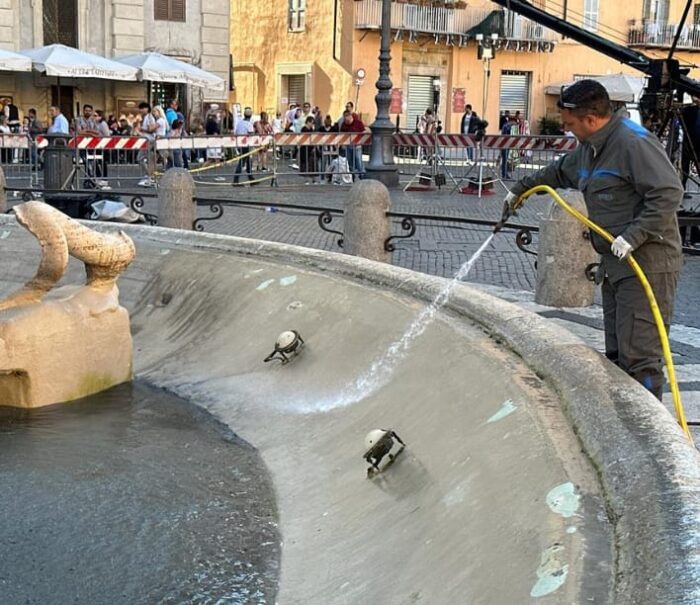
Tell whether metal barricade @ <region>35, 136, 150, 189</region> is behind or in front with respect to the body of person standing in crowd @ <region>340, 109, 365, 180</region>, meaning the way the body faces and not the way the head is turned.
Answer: in front

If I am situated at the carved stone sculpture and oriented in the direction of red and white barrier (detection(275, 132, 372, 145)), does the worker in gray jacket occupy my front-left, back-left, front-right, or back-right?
back-right

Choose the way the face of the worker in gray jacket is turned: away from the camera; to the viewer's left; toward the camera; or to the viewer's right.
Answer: to the viewer's left

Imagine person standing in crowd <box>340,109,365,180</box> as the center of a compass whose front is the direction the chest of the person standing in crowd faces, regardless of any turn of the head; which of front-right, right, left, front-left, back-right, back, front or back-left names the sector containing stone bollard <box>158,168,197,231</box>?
front-left

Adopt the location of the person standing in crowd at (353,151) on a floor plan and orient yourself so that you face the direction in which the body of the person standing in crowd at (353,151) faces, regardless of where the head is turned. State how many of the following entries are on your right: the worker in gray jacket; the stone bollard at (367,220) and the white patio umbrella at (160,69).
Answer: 1

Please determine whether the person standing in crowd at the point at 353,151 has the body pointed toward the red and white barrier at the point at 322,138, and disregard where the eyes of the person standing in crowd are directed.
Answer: yes

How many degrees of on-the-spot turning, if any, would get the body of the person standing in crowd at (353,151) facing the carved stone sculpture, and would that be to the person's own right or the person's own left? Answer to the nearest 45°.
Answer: approximately 45° to the person's own left

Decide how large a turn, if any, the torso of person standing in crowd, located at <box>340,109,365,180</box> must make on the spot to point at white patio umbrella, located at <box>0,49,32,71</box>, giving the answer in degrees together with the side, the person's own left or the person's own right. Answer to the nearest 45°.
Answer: approximately 45° to the person's own right

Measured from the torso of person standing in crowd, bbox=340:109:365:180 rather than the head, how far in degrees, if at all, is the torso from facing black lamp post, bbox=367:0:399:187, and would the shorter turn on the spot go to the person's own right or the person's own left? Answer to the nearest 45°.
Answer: approximately 45° to the person's own left

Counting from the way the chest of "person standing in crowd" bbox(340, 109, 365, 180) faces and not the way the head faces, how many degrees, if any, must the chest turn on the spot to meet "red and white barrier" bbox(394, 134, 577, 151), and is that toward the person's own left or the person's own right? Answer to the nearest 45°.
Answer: approximately 90° to the person's own left

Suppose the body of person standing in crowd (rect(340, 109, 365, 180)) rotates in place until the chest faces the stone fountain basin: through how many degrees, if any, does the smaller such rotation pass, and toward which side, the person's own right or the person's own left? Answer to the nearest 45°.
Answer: approximately 45° to the person's own left

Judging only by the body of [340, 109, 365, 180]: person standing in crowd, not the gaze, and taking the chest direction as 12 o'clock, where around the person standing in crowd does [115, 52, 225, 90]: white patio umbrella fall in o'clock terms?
The white patio umbrella is roughly at 3 o'clock from the person standing in crowd.

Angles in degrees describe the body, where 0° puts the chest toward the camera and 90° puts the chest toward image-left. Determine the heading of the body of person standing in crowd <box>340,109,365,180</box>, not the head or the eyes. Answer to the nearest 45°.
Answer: approximately 45°
